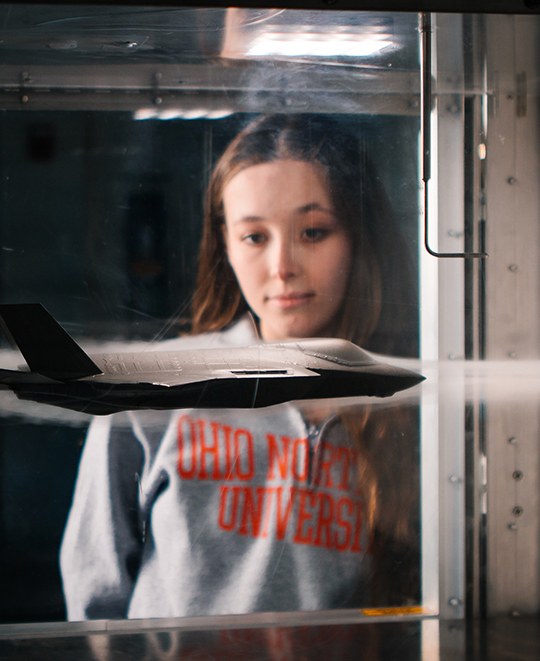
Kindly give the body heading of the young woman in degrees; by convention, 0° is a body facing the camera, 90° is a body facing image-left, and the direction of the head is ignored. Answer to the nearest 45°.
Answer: approximately 315°

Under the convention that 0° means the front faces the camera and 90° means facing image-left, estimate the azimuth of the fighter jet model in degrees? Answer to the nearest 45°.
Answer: approximately 270°
